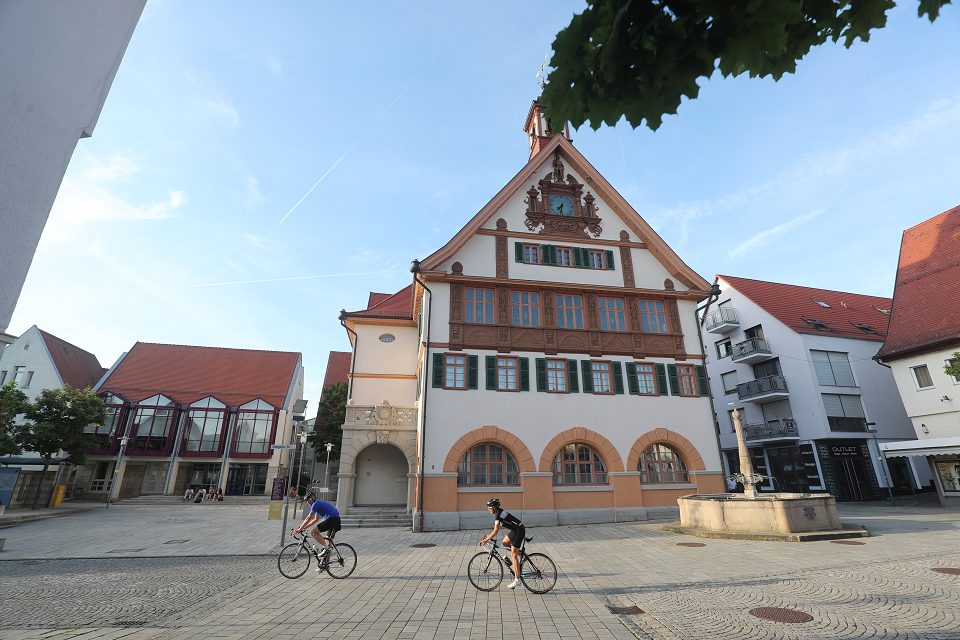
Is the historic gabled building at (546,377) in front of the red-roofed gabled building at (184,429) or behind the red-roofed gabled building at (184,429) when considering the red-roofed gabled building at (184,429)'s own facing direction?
in front

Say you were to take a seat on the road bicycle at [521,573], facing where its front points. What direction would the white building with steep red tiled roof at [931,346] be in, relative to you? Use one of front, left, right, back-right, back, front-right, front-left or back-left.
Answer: back-right

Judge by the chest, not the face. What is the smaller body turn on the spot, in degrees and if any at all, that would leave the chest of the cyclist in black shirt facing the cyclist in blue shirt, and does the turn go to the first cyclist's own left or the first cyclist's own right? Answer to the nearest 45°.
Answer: approximately 45° to the first cyclist's own right

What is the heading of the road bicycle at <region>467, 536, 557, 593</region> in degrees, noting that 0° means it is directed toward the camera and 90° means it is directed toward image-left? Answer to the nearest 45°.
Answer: approximately 90°

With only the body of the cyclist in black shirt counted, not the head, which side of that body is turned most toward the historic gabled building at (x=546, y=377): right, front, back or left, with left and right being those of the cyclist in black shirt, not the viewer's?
right

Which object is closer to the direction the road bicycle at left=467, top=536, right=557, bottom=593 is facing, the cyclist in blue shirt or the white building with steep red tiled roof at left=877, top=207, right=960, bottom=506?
the cyclist in blue shirt

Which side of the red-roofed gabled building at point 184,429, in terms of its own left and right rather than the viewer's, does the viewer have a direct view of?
front

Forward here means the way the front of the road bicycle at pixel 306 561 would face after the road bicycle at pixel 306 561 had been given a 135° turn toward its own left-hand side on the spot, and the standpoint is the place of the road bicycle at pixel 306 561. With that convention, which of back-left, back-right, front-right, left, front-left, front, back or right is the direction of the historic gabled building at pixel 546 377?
left

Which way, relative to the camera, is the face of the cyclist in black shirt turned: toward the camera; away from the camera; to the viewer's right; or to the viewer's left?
to the viewer's left

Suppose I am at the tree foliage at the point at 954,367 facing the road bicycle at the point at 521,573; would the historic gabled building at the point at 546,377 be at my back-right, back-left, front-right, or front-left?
front-right

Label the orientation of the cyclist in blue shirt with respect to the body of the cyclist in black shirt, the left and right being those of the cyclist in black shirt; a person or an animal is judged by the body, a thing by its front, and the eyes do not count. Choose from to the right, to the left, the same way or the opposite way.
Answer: the same way

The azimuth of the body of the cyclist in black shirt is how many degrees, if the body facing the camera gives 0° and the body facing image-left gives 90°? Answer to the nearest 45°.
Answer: approximately 90°

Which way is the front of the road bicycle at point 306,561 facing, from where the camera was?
facing to the left of the viewer

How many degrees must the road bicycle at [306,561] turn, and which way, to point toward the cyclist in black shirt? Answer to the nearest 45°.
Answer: approximately 135° to its left

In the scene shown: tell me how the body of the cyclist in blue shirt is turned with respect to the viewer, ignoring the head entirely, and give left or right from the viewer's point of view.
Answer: facing to the left of the viewer

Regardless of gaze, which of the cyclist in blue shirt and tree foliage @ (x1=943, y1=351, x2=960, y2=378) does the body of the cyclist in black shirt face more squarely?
the cyclist in blue shirt

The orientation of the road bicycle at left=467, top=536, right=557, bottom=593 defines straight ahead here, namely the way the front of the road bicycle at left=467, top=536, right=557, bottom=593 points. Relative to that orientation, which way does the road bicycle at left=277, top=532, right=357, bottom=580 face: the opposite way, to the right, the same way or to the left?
the same way

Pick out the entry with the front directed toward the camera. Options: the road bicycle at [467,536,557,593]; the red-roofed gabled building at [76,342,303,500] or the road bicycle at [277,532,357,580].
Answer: the red-roofed gabled building
